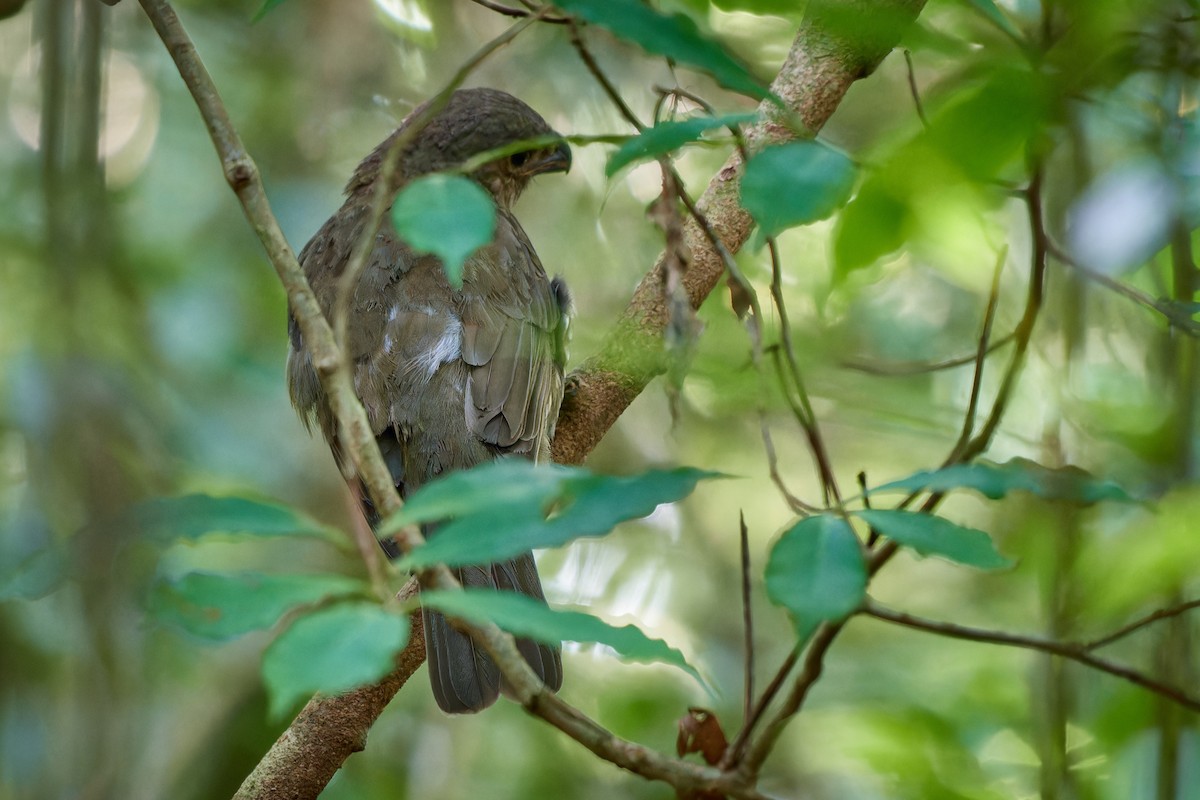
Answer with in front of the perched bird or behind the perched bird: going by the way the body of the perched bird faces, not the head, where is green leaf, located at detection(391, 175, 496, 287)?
behind

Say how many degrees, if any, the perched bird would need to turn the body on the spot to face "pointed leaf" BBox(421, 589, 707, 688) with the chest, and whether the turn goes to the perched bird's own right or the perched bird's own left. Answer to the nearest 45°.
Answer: approximately 180°

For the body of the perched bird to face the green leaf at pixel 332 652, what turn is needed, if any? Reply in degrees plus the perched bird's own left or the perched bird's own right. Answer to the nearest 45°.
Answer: approximately 180°

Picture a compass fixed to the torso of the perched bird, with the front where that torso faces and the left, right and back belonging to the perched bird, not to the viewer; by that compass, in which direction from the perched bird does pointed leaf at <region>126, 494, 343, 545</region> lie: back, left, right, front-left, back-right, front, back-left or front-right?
back

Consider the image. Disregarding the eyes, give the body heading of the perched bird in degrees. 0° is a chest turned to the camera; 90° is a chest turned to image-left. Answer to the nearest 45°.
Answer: approximately 180°
